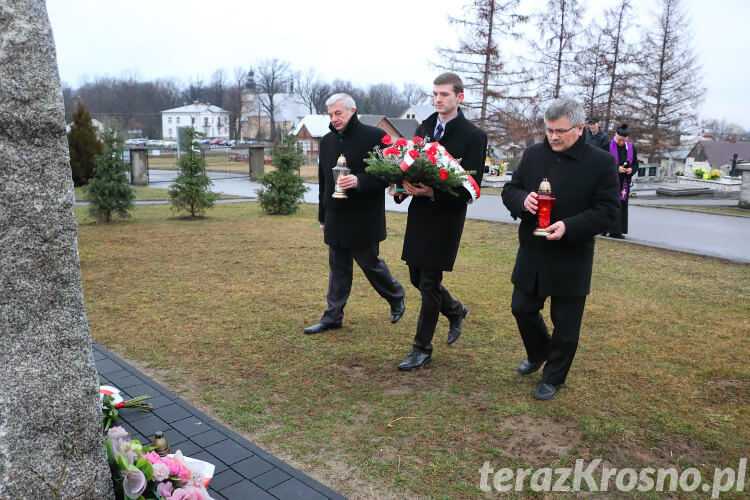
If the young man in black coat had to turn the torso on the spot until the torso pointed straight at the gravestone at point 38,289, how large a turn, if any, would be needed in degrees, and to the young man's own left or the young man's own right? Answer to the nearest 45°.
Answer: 0° — they already face it

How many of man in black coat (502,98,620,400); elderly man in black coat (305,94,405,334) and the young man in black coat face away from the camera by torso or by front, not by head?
0

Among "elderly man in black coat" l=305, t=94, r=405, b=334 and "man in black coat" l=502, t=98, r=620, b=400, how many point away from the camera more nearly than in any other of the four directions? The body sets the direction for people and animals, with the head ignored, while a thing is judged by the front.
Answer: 0

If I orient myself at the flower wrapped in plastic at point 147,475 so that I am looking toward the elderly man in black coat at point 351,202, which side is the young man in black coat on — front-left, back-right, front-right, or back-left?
front-right

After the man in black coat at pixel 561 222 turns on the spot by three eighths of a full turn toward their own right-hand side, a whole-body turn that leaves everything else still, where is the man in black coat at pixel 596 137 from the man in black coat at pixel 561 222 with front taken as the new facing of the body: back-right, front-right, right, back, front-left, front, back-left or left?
front

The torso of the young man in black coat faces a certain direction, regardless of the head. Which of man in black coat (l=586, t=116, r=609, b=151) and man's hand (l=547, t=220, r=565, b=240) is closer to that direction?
the man's hand

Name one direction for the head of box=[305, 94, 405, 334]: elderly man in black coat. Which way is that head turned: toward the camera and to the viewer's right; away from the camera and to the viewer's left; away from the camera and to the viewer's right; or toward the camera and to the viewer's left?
toward the camera and to the viewer's left

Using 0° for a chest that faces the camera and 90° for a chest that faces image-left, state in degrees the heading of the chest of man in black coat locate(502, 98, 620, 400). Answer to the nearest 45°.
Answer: approximately 45°

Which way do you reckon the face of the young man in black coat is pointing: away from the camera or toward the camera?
toward the camera

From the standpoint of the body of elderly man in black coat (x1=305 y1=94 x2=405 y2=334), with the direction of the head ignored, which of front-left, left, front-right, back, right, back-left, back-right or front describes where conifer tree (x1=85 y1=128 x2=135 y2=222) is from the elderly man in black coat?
right

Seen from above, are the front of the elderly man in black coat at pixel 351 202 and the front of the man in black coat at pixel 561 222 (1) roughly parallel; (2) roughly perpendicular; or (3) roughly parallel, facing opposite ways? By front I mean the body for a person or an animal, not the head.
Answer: roughly parallel

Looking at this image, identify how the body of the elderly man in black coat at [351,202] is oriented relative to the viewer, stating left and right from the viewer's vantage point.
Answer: facing the viewer and to the left of the viewer

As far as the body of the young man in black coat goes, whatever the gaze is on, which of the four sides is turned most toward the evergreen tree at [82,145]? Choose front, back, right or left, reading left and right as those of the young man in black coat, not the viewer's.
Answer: right

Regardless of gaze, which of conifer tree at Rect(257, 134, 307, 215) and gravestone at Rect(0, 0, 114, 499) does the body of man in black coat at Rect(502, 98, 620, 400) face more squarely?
the gravestone

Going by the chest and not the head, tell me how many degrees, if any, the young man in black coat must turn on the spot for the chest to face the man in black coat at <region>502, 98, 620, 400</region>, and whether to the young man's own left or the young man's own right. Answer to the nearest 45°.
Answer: approximately 90° to the young man's own left

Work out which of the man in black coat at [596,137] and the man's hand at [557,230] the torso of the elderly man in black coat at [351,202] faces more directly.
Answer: the man's hand
